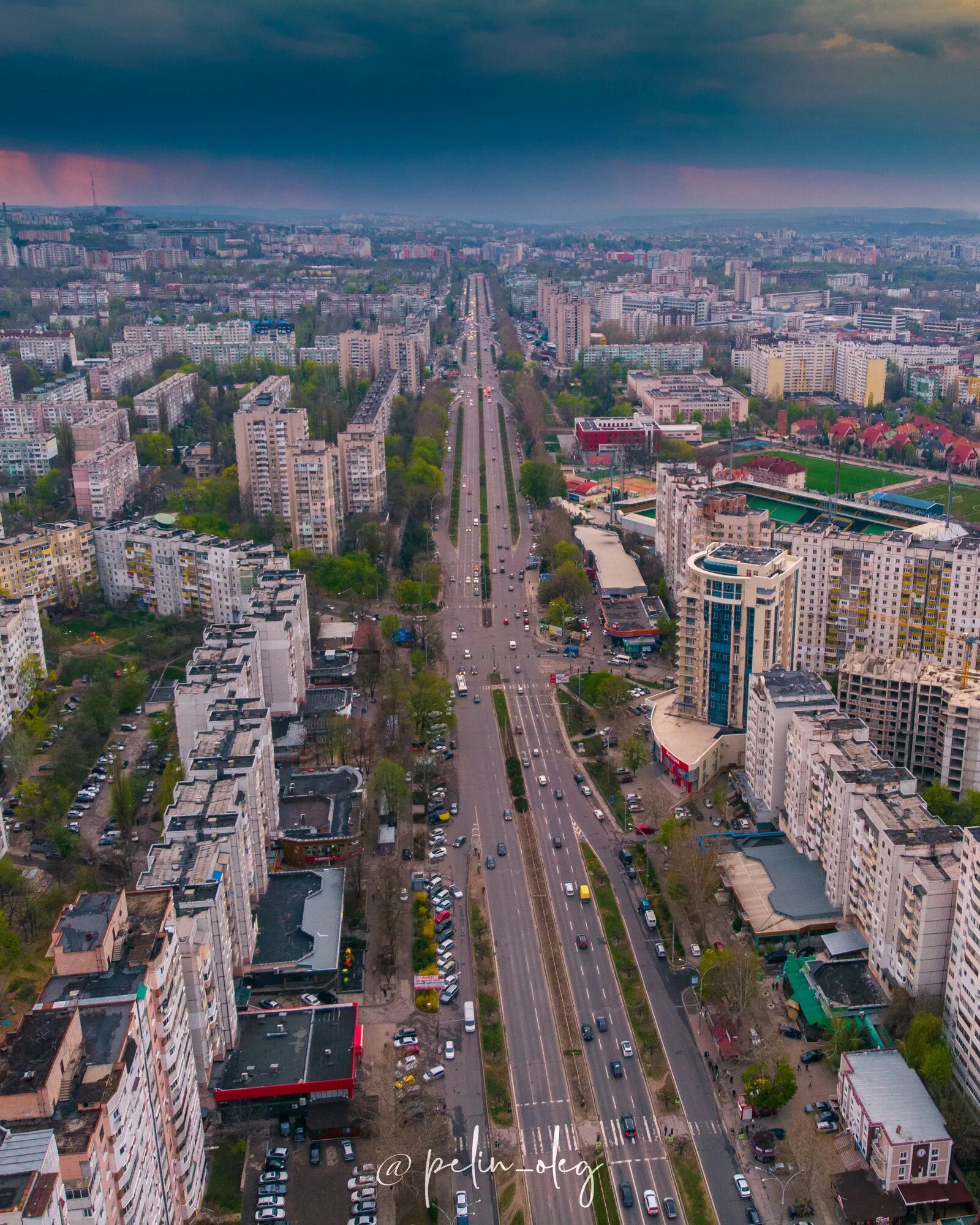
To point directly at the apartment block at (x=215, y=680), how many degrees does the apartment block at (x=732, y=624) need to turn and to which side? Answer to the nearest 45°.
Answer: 0° — it already faces it

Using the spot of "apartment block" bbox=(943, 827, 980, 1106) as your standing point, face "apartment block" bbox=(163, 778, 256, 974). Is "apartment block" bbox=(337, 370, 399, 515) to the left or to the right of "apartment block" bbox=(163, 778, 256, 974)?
right

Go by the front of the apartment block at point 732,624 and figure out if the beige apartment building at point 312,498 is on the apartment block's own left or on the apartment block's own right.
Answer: on the apartment block's own right

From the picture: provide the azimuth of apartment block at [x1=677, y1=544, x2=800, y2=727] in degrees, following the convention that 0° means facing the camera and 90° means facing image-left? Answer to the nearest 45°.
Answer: approximately 45°

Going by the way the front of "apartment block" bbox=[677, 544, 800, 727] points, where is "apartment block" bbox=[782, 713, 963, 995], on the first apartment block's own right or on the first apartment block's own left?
on the first apartment block's own left

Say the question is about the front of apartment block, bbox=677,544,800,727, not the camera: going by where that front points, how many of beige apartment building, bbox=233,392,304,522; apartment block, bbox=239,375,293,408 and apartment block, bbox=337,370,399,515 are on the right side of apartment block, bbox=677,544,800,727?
3

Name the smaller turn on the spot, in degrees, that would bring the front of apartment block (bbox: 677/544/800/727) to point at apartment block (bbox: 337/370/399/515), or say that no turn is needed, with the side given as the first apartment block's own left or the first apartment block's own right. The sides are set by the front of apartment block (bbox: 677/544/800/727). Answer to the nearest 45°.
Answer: approximately 90° to the first apartment block's own right

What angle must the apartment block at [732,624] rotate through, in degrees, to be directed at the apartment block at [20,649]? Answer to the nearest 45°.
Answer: approximately 45° to its right

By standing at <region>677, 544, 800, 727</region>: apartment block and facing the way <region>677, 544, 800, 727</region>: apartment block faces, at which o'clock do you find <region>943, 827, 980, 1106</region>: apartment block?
<region>943, 827, 980, 1106</region>: apartment block is roughly at 10 o'clock from <region>677, 544, 800, 727</region>: apartment block.

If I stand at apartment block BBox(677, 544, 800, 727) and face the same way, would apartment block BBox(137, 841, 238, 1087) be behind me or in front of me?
in front

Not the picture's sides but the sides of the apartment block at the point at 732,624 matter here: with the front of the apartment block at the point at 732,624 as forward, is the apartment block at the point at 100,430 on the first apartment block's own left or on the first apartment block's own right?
on the first apartment block's own right

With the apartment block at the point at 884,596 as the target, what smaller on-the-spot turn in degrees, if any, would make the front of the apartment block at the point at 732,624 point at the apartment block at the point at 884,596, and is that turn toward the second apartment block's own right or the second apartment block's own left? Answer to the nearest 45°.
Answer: approximately 180°

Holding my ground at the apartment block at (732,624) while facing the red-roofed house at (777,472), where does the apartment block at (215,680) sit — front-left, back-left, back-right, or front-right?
back-left

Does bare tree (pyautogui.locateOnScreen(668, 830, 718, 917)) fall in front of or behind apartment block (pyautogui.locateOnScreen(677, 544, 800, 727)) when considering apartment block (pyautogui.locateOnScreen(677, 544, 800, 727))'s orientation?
in front

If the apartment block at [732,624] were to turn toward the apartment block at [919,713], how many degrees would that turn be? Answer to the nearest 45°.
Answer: approximately 135° to its left

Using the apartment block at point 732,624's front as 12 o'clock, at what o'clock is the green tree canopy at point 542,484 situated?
The green tree canopy is roughly at 4 o'clock from the apartment block.

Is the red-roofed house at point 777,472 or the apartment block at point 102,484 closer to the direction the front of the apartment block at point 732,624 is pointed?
the apartment block
